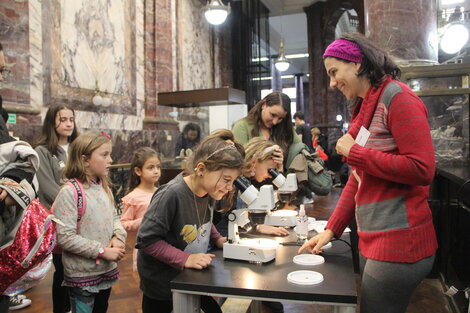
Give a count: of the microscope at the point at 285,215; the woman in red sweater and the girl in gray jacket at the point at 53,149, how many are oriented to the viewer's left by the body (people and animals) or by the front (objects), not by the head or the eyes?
2

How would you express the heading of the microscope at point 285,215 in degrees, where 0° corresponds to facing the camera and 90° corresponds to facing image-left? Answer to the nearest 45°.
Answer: approximately 90°

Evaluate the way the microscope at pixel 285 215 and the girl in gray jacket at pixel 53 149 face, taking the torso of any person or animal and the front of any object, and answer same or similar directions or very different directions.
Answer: very different directions

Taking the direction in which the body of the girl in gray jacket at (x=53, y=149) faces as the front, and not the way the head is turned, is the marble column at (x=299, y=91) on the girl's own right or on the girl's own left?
on the girl's own left

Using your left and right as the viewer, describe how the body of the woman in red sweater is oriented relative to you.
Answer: facing to the left of the viewer

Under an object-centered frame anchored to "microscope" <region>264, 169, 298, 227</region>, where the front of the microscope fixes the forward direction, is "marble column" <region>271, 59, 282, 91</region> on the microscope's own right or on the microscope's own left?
on the microscope's own right

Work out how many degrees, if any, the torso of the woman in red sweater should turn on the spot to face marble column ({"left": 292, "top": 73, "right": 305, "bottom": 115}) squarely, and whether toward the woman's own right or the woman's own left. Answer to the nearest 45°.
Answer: approximately 90° to the woman's own right

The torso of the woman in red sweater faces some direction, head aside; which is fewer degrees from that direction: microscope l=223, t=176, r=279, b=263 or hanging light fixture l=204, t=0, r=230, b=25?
the microscope

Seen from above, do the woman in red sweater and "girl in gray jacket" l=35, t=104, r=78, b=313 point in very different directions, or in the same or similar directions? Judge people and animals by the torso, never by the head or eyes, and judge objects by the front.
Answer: very different directions

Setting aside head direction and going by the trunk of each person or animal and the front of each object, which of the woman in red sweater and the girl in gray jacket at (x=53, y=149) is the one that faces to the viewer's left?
the woman in red sweater

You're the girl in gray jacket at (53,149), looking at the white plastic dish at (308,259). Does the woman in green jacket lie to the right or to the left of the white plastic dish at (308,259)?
left
